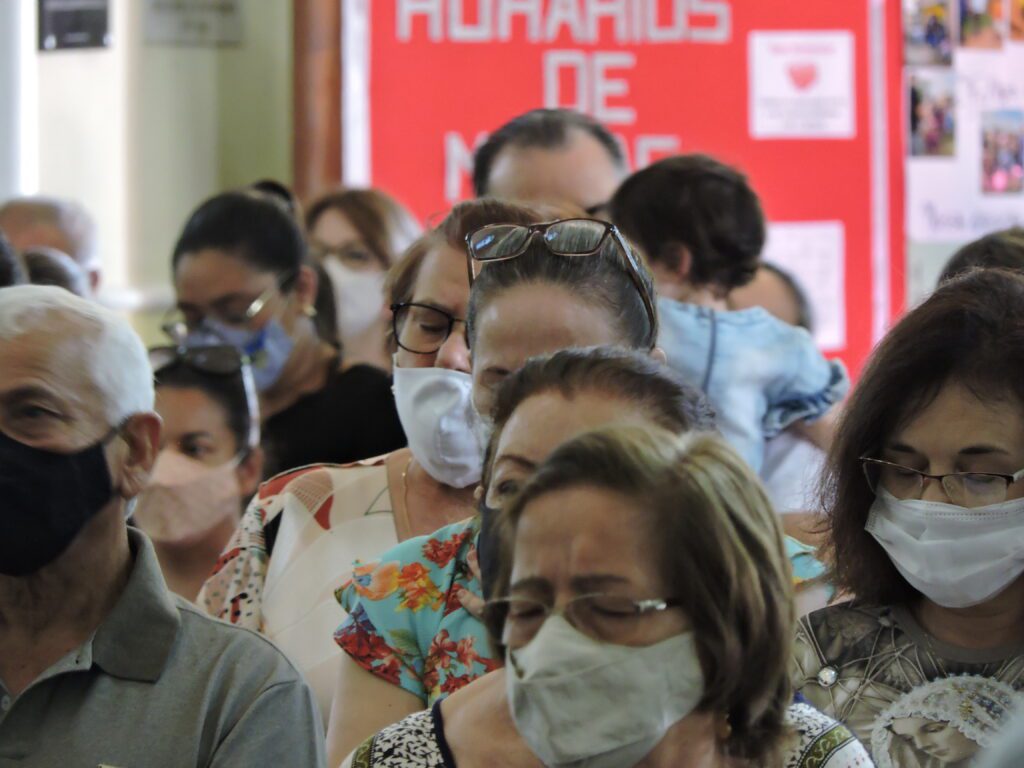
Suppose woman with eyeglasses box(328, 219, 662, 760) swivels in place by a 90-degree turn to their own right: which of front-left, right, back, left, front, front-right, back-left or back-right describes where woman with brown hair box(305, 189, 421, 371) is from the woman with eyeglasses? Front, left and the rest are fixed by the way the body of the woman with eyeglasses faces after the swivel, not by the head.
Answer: front-right

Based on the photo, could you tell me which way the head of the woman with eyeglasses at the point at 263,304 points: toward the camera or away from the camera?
toward the camera

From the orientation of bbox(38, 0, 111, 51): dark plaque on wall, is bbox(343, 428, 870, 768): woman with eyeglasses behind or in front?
in front

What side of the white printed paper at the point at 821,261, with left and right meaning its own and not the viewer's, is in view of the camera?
front

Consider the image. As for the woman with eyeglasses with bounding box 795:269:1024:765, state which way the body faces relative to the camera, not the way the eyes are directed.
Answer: toward the camera

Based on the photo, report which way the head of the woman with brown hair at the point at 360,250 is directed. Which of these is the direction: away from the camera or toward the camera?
toward the camera

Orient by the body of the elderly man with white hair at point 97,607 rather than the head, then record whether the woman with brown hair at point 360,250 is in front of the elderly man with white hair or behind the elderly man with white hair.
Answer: behind

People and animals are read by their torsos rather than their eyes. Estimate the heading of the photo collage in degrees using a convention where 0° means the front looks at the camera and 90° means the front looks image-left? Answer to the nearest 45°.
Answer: approximately 0°

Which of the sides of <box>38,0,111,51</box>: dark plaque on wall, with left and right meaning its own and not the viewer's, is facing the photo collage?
left

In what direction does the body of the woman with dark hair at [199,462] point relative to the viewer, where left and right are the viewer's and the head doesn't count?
facing the viewer and to the left of the viewer

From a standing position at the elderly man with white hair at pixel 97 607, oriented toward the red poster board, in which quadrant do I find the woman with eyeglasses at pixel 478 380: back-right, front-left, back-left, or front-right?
front-right

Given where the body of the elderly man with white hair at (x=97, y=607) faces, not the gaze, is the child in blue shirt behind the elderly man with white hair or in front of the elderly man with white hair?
behind

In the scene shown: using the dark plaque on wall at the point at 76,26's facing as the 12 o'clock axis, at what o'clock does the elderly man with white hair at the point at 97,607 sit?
The elderly man with white hair is roughly at 12 o'clock from the dark plaque on wall.

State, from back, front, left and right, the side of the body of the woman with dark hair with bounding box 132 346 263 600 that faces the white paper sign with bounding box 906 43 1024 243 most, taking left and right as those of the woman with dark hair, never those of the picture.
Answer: back
